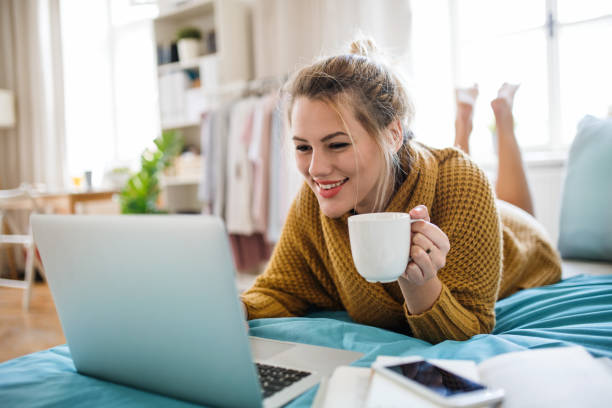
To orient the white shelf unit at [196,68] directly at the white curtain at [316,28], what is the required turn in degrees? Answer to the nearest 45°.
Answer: approximately 90° to its left

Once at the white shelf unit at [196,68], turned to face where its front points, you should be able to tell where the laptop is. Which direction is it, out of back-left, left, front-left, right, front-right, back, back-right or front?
front-left

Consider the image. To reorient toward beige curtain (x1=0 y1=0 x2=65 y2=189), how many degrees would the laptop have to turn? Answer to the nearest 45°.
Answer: approximately 45° to its left

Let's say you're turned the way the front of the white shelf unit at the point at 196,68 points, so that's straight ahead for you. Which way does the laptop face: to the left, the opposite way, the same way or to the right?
the opposite way

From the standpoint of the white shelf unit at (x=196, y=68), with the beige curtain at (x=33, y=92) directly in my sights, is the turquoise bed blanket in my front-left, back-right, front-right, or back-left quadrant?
back-left

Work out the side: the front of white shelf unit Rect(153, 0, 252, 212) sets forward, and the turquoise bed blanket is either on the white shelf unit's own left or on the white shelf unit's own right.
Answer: on the white shelf unit's own left

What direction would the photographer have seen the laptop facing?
facing away from the viewer and to the right of the viewer

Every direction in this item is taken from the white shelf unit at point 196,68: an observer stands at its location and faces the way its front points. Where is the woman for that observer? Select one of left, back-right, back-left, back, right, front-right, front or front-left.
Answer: front-left

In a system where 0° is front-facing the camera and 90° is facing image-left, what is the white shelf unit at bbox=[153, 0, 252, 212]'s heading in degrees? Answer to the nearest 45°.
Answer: approximately 45°
